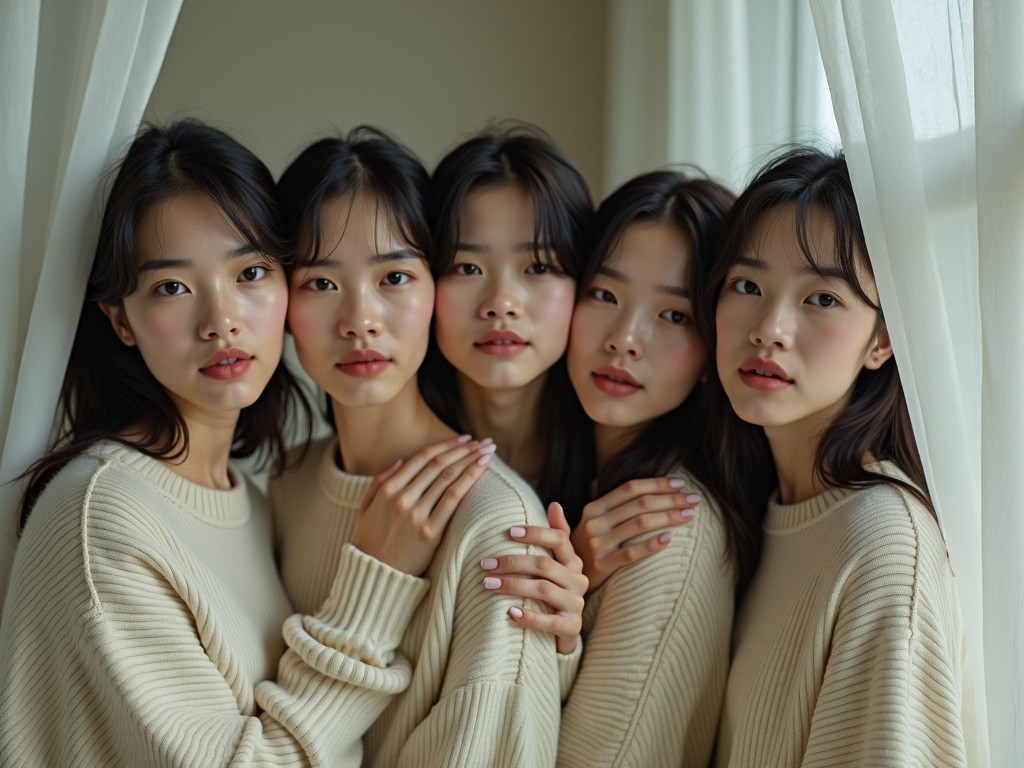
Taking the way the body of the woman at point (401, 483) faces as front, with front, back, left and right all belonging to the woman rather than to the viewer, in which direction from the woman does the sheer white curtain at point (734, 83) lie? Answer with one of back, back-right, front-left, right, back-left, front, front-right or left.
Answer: back

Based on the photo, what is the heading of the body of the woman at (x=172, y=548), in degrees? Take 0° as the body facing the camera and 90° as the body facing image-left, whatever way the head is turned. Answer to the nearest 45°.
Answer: approximately 315°

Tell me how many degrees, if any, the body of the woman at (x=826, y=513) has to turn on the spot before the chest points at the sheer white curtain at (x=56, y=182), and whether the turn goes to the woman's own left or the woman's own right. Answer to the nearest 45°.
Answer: approximately 45° to the woman's own right

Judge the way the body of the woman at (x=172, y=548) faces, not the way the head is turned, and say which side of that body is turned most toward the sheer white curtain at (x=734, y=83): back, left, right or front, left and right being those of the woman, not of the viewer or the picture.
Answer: left

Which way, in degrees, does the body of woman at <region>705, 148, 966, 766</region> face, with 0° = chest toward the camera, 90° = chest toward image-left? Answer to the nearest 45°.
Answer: approximately 45°

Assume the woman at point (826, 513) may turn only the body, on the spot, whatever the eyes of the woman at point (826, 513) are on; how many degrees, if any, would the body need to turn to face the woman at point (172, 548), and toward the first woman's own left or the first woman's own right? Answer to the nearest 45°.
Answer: approximately 45° to the first woman's own right
